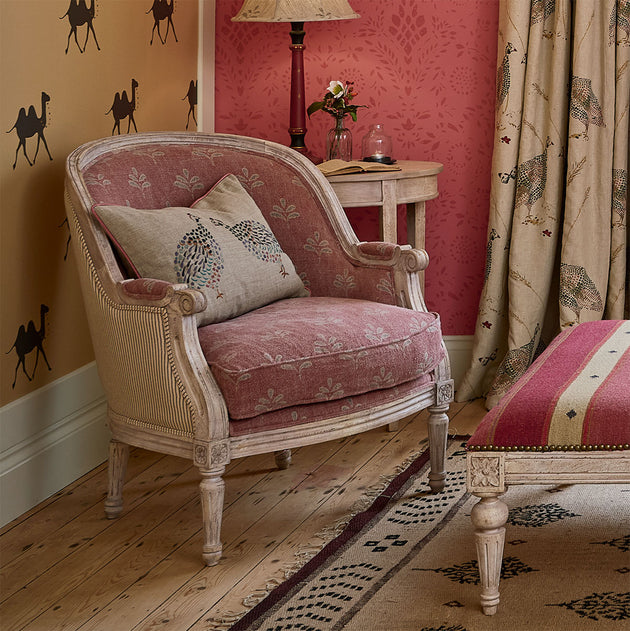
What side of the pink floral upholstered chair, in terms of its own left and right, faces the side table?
left

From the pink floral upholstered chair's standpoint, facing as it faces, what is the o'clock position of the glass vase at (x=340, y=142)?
The glass vase is roughly at 8 o'clock from the pink floral upholstered chair.

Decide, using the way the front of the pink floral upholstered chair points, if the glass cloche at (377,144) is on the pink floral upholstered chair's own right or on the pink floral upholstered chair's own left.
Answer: on the pink floral upholstered chair's own left

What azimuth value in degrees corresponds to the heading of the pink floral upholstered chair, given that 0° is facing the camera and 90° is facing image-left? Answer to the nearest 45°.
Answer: approximately 315°

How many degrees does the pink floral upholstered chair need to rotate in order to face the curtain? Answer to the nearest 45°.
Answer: approximately 90° to its left
